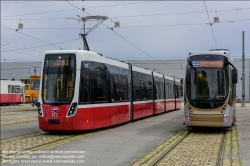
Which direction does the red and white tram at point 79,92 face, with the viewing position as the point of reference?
facing the viewer and to the left of the viewer
